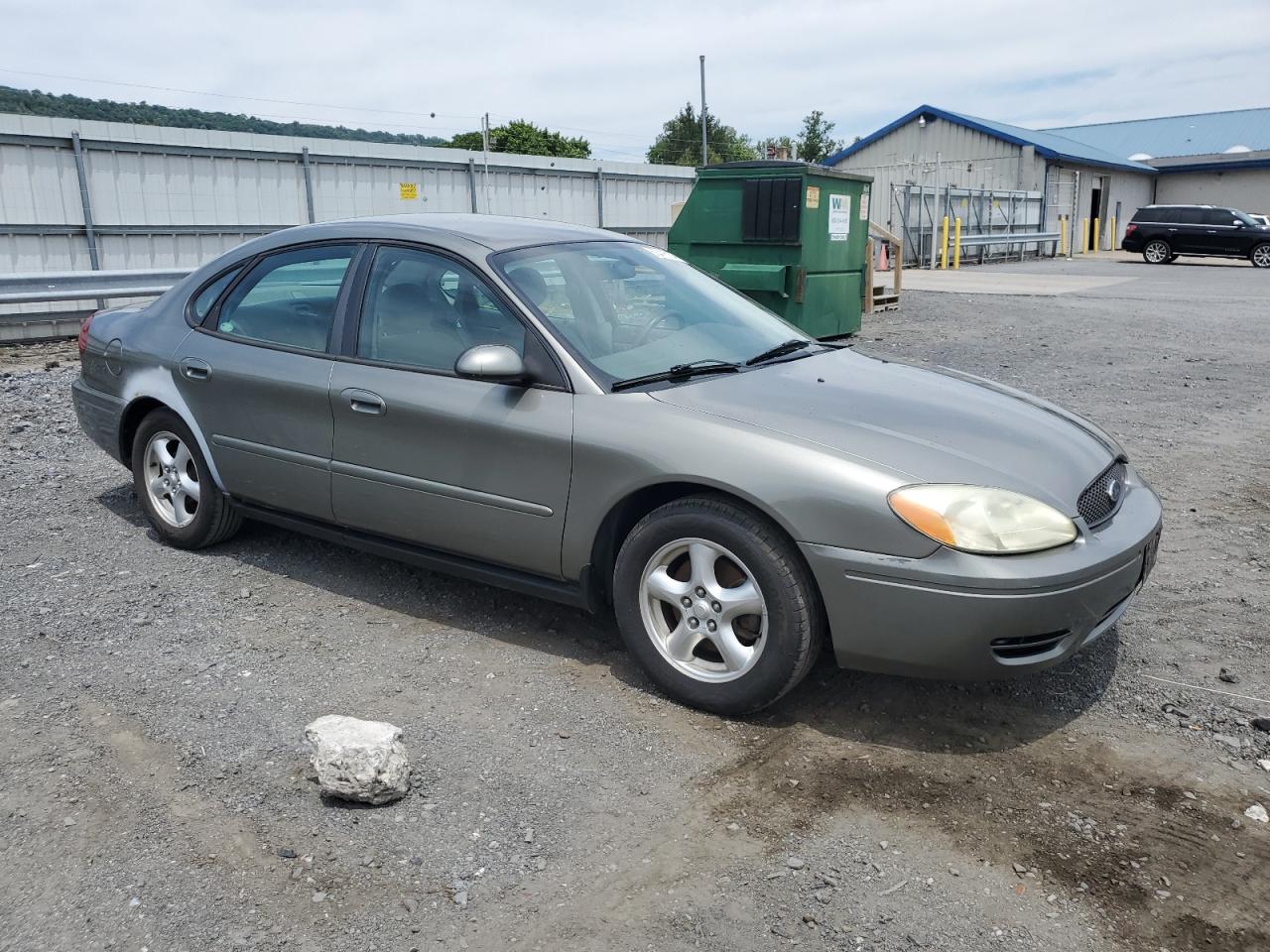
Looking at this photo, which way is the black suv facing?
to the viewer's right

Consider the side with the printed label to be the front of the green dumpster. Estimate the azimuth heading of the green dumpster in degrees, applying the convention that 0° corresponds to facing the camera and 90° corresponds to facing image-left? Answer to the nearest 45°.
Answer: approximately 315°

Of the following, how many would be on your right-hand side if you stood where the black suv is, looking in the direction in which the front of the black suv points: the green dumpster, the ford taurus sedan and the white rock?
3

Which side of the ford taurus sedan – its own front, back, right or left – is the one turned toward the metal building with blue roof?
left

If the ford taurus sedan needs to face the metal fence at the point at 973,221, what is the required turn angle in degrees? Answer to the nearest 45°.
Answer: approximately 135° to its left

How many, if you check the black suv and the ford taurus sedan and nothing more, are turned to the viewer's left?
0

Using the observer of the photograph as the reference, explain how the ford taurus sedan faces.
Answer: facing the viewer and to the right of the viewer

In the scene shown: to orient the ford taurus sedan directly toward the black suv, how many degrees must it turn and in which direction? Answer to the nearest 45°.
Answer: approximately 90° to its left

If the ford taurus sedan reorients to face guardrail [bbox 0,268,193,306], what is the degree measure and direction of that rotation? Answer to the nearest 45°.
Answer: approximately 180°

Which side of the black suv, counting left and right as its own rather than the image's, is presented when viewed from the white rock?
right
